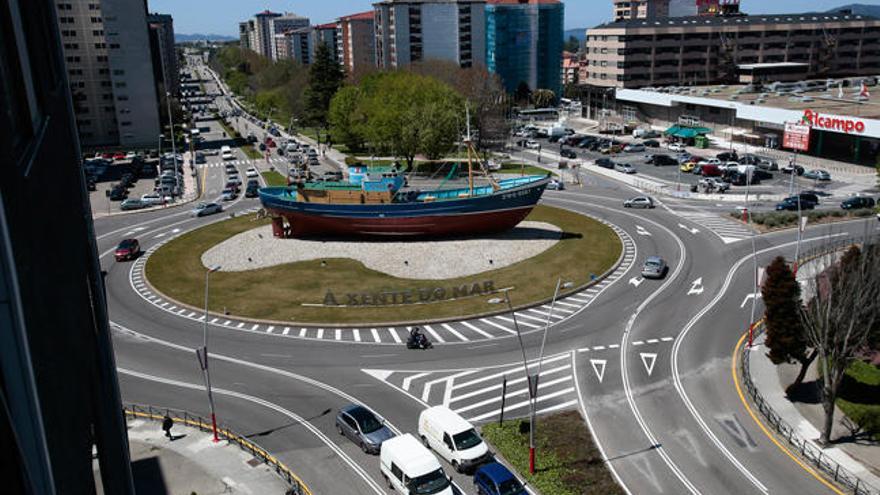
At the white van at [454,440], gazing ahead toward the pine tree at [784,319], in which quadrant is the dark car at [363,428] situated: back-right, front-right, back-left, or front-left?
back-left

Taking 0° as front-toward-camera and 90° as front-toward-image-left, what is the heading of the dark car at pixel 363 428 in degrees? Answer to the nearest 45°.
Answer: approximately 315°

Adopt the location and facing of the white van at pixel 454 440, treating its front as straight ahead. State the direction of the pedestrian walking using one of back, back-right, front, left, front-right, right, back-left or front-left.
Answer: back-right

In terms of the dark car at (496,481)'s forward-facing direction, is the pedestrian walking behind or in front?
behind

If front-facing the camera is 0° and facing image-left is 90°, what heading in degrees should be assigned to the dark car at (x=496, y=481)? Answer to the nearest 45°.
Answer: approximately 315°

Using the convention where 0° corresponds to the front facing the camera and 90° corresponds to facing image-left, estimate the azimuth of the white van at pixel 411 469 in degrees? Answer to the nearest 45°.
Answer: approximately 315°

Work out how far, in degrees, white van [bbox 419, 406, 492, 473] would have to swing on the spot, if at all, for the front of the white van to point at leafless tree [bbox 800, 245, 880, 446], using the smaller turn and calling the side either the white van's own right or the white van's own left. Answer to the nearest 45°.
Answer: approximately 45° to the white van's own left

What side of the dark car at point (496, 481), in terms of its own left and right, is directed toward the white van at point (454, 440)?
back

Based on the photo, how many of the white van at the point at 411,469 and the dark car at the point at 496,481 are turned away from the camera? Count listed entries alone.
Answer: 0

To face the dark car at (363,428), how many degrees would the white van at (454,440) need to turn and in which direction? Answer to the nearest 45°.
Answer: approximately 135° to its right

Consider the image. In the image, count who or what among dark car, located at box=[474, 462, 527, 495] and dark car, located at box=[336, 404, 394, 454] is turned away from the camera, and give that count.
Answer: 0

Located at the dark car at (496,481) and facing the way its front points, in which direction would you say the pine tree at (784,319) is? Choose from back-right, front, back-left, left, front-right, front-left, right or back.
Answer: left

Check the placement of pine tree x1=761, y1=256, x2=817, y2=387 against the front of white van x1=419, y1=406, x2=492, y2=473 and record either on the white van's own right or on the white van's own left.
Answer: on the white van's own left
